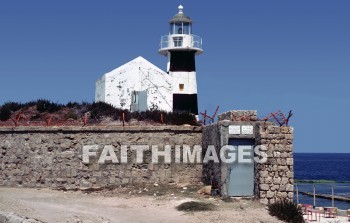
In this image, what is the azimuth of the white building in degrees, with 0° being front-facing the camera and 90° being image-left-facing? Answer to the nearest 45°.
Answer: approximately 0°

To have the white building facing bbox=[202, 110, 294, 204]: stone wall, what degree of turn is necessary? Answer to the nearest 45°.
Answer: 0° — it already faces it

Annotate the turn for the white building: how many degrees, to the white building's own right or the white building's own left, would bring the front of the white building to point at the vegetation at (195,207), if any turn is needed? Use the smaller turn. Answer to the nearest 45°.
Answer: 0° — it already faces it

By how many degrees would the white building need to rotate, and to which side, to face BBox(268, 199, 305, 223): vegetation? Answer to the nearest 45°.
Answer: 0° — it already faces it

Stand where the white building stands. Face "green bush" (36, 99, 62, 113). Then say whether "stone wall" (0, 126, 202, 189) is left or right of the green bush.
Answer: left

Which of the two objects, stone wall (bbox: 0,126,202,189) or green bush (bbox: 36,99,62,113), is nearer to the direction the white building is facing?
the stone wall
